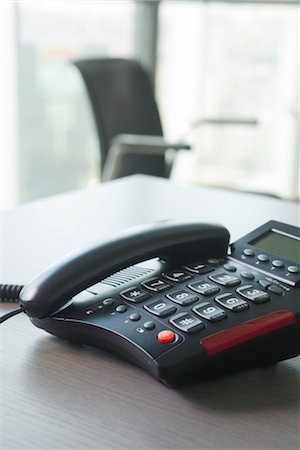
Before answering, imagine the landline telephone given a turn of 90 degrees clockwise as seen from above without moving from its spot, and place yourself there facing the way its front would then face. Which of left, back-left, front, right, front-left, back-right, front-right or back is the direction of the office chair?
front-right
